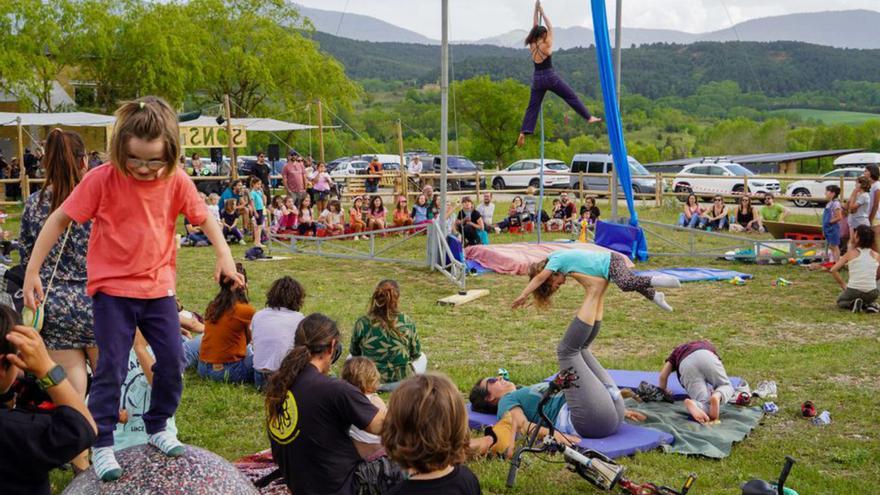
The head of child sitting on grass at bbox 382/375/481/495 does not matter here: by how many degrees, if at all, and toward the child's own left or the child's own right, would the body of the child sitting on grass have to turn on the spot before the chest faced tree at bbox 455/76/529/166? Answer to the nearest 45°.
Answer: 0° — they already face it

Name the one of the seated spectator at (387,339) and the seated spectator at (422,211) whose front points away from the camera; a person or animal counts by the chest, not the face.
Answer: the seated spectator at (387,339)

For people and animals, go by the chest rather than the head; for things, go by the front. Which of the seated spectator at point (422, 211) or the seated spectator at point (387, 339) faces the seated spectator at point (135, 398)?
the seated spectator at point (422, 211)

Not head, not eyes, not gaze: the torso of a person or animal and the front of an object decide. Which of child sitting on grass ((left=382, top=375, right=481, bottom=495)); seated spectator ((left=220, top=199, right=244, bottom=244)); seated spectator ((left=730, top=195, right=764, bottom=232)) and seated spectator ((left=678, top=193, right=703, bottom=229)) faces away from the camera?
the child sitting on grass

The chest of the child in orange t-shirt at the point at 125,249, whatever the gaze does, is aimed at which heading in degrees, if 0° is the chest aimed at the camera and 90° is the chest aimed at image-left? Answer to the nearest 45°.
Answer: approximately 0°

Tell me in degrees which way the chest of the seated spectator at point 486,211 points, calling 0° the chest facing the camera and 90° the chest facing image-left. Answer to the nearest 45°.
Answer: approximately 0°

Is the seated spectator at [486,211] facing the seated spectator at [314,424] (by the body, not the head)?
yes

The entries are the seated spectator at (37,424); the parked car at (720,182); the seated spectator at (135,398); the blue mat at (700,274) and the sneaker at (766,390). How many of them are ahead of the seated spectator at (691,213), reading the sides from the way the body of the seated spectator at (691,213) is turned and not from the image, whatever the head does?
4

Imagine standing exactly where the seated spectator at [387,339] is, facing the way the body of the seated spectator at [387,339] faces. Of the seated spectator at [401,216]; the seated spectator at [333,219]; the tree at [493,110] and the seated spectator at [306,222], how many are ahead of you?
4

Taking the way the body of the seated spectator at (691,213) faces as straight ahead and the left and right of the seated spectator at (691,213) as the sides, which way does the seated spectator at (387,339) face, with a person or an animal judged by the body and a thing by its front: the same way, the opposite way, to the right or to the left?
the opposite way

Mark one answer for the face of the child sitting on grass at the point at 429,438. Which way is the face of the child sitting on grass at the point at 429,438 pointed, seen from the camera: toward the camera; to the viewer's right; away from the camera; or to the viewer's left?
away from the camera

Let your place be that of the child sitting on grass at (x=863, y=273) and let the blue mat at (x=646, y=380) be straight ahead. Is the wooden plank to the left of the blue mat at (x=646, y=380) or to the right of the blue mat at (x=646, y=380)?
right

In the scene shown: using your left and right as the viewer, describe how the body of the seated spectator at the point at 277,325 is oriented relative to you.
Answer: facing away from the viewer and to the right of the viewer

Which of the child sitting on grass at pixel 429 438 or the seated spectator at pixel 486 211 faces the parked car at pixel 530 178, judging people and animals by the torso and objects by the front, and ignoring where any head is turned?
the child sitting on grass

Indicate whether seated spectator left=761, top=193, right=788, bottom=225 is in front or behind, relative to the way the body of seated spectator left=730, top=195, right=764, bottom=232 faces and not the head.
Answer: behind
